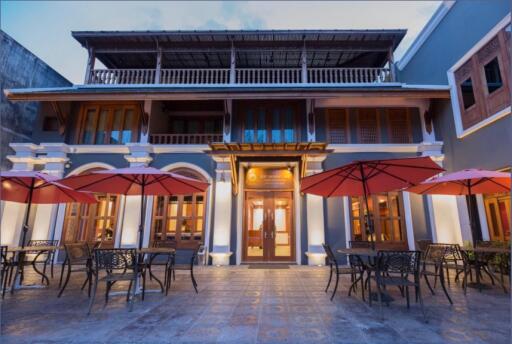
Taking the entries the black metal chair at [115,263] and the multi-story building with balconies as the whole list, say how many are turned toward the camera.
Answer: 1

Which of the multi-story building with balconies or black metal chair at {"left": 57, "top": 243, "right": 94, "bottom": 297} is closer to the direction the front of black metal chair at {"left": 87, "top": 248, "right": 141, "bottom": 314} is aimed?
the multi-story building with balconies

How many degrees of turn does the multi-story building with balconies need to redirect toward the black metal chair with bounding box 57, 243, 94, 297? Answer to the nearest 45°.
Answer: approximately 45° to its right

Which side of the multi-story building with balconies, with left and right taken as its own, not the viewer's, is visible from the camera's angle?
front

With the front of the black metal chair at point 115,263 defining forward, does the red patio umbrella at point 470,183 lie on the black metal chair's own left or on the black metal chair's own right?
on the black metal chair's own right

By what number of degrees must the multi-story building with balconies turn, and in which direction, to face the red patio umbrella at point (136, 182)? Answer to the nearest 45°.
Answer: approximately 45° to its right

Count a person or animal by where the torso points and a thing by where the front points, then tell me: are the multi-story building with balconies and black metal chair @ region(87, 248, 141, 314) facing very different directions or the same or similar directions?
very different directions

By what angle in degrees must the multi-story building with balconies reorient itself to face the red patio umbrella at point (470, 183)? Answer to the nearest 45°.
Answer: approximately 45° to its left

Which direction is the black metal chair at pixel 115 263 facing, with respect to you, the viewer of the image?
facing away from the viewer and to the right of the viewer

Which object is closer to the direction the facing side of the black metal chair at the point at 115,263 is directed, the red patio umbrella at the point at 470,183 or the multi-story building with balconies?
the multi-story building with balconies
